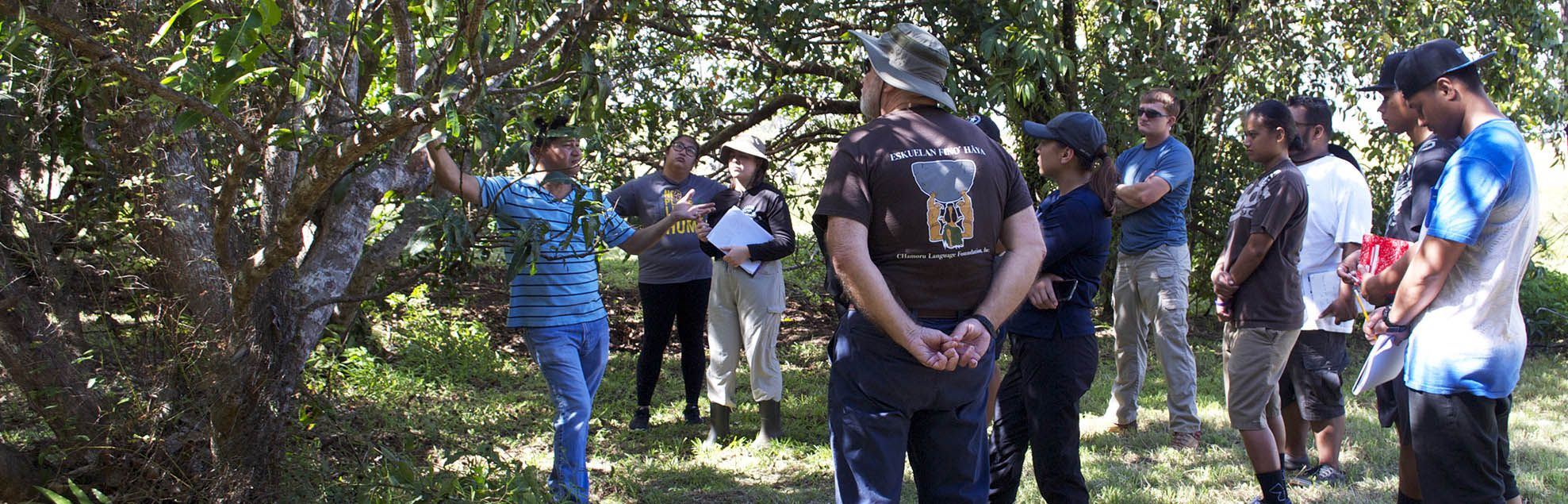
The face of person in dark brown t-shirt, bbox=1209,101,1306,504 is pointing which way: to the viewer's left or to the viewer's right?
to the viewer's left

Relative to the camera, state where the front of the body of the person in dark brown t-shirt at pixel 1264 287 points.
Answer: to the viewer's left

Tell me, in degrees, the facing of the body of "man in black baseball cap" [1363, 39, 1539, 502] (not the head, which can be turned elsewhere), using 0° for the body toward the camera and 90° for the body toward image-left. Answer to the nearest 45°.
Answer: approximately 90°

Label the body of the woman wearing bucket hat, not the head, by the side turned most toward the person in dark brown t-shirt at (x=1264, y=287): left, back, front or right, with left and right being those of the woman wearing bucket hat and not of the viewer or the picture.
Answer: left

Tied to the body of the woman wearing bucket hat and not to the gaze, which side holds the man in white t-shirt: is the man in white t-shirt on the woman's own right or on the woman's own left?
on the woman's own left

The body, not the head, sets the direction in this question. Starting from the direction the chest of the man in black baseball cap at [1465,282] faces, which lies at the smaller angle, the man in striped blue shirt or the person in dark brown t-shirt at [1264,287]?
the man in striped blue shirt

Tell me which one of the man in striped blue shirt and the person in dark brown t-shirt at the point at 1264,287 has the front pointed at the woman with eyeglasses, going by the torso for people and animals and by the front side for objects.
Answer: the person in dark brown t-shirt

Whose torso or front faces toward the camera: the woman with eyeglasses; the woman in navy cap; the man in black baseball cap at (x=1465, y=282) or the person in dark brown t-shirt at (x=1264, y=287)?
the woman with eyeglasses

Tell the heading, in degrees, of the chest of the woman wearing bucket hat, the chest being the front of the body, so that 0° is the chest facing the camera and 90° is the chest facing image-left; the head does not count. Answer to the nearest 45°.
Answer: approximately 45°

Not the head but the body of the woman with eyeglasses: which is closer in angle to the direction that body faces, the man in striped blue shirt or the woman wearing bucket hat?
the man in striped blue shirt

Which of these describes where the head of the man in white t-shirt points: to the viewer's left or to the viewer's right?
to the viewer's left
